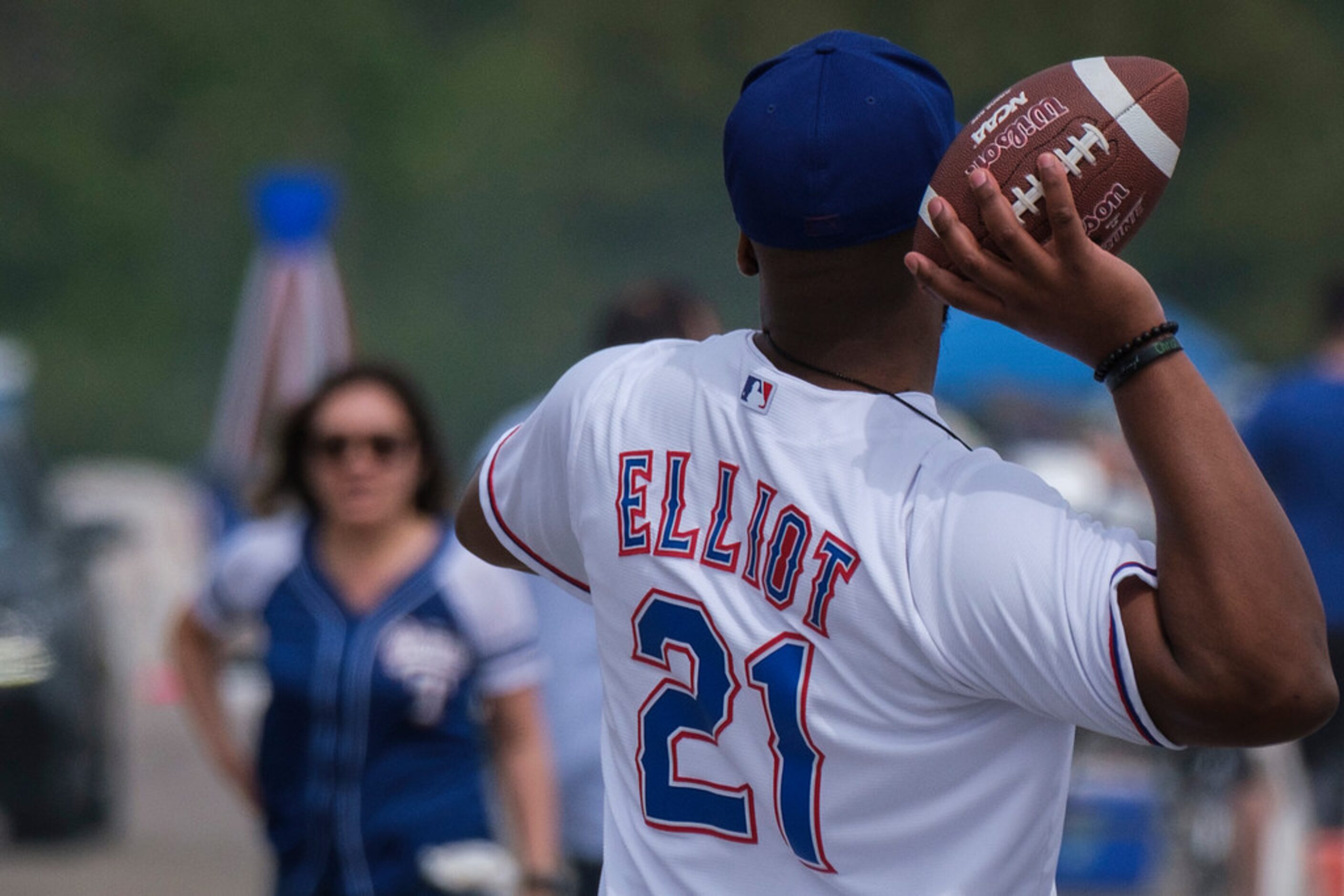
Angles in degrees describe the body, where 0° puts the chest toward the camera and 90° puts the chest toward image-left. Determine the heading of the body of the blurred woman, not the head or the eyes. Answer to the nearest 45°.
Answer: approximately 0°

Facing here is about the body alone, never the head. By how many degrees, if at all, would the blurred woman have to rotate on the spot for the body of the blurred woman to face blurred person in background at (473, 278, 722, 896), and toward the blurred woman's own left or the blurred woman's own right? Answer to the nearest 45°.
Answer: approximately 135° to the blurred woman's own left

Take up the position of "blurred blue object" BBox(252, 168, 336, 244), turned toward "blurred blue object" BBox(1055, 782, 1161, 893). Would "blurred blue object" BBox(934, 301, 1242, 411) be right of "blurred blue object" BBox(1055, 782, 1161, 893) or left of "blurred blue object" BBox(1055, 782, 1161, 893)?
left

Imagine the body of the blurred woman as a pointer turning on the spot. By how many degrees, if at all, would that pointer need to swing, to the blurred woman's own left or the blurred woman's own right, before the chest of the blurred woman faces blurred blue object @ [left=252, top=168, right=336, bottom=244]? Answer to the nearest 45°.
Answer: approximately 180°

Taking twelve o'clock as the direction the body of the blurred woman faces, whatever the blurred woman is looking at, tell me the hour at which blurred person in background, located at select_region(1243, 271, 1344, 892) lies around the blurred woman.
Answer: The blurred person in background is roughly at 8 o'clock from the blurred woman.

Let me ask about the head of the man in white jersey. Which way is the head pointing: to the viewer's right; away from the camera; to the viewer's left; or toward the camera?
away from the camera

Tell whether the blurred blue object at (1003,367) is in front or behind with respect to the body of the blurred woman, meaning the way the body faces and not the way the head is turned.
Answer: behind

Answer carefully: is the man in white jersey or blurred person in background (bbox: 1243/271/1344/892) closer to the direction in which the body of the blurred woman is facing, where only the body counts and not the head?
the man in white jersey

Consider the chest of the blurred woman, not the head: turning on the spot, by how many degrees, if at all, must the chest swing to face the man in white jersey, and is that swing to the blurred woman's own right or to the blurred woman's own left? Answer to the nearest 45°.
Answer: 0° — they already face them

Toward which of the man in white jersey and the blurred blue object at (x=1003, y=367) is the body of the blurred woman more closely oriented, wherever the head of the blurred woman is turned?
the man in white jersey
